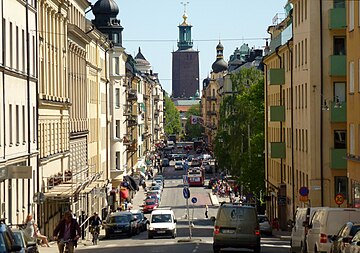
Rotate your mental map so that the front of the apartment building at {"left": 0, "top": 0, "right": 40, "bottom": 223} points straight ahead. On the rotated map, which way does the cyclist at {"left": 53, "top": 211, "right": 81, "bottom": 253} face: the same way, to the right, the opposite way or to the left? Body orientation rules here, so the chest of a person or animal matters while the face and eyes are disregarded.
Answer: to the right

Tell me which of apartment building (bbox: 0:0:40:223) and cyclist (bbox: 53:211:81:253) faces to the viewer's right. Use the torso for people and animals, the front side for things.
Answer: the apartment building

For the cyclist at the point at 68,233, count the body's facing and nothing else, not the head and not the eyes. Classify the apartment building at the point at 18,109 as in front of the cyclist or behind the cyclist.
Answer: behind

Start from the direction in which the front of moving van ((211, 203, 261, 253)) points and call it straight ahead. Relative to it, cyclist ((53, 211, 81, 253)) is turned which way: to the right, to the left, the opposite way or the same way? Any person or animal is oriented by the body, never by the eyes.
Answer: the opposite way

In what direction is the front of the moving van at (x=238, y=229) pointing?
away from the camera

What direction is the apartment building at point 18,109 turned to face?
to the viewer's right
